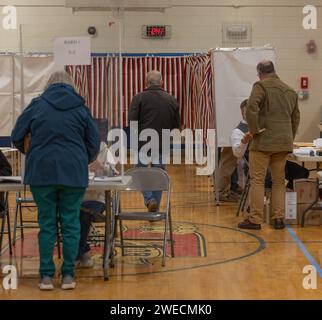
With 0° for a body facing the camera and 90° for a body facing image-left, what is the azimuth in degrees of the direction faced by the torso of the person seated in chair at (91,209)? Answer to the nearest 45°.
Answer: approximately 45°

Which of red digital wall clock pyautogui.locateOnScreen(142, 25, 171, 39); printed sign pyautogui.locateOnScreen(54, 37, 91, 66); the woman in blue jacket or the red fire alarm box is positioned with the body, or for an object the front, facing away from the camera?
the woman in blue jacket

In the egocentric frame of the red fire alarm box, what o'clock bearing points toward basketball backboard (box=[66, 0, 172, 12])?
The basketball backboard is roughly at 2 o'clock from the red fire alarm box.

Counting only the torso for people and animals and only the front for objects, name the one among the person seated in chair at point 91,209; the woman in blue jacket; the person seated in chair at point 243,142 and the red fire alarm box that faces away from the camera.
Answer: the woman in blue jacket

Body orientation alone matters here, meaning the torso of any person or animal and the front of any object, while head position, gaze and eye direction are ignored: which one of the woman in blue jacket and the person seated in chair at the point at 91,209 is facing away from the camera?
the woman in blue jacket

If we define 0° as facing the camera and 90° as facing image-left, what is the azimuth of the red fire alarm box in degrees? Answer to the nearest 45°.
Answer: approximately 0°

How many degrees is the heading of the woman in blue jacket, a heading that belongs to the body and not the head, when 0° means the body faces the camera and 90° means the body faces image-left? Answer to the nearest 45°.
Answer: approximately 180°

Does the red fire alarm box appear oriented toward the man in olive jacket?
yes

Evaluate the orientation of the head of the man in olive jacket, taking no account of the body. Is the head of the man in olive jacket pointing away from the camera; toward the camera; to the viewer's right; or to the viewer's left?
away from the camera
